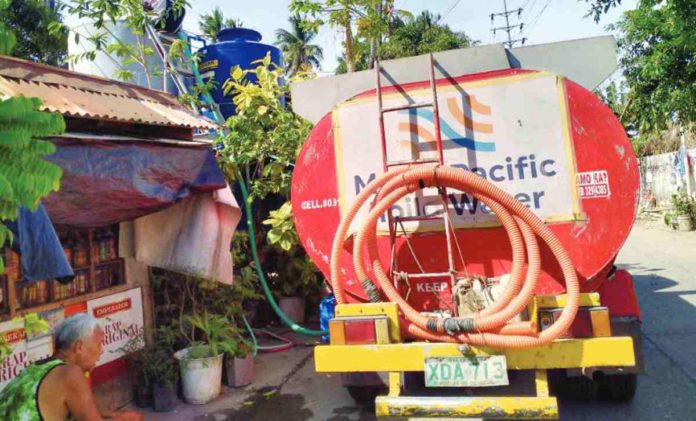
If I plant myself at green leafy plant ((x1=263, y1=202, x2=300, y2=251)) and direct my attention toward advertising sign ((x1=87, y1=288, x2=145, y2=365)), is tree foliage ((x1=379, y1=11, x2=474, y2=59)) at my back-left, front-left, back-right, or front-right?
back-right

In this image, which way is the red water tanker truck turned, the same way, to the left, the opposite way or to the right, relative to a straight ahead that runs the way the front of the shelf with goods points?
to the left

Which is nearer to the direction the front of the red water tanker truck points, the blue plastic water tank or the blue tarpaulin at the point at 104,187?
the blue plastic water tank

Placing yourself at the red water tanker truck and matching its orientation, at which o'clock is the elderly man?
The elderly man is roughly at 8 o'clock from the red water tanker truck.

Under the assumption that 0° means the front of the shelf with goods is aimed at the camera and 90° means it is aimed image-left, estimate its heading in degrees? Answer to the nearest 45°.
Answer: approximately 315°

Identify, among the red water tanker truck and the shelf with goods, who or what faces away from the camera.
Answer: the red water tanker truck

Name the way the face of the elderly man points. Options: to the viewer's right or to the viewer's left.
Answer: to the viewer's right

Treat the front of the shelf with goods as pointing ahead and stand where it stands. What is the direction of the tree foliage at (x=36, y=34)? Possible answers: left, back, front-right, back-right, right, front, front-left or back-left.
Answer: back-left

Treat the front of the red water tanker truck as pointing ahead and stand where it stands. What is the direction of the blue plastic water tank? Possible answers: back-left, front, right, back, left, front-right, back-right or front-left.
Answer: front-left

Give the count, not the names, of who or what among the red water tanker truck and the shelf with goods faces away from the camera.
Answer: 1

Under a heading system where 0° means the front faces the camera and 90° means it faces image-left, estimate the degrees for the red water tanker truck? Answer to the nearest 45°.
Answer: approximately 180°

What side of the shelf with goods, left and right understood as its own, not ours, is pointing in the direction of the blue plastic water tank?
left
